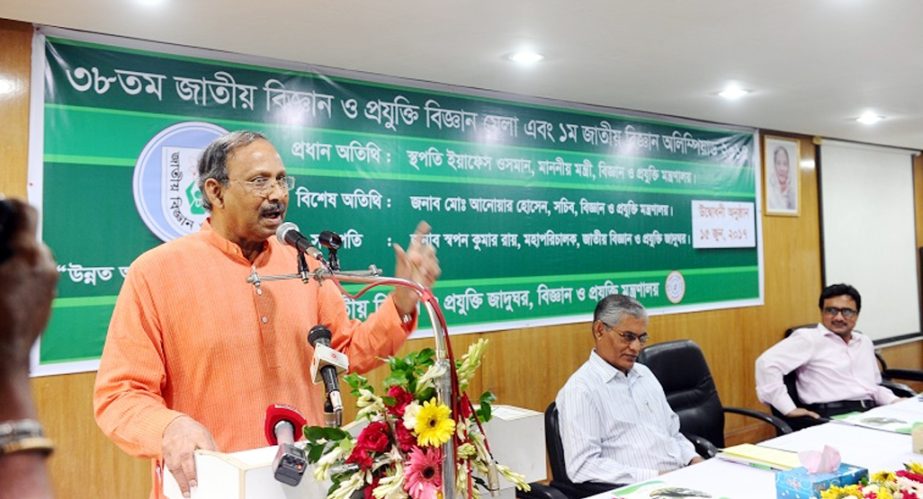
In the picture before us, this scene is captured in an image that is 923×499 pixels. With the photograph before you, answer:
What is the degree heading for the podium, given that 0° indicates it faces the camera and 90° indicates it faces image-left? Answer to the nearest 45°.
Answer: approximately 315°

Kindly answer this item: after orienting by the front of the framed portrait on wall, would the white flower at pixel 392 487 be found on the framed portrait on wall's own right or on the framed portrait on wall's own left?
on the framed portrait on wall's own right

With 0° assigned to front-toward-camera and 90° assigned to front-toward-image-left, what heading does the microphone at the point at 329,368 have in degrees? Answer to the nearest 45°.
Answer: approximately 90°

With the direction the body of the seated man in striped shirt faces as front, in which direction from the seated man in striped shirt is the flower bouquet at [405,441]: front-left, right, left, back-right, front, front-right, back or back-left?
front-right

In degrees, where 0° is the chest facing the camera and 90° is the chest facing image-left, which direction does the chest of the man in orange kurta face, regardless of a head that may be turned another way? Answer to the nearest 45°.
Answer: approximately 315°

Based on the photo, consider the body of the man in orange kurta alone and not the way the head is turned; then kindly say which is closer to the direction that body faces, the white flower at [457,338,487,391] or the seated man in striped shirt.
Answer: the white flower

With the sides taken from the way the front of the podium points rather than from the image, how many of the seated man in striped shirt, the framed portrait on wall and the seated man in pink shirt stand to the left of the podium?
3
